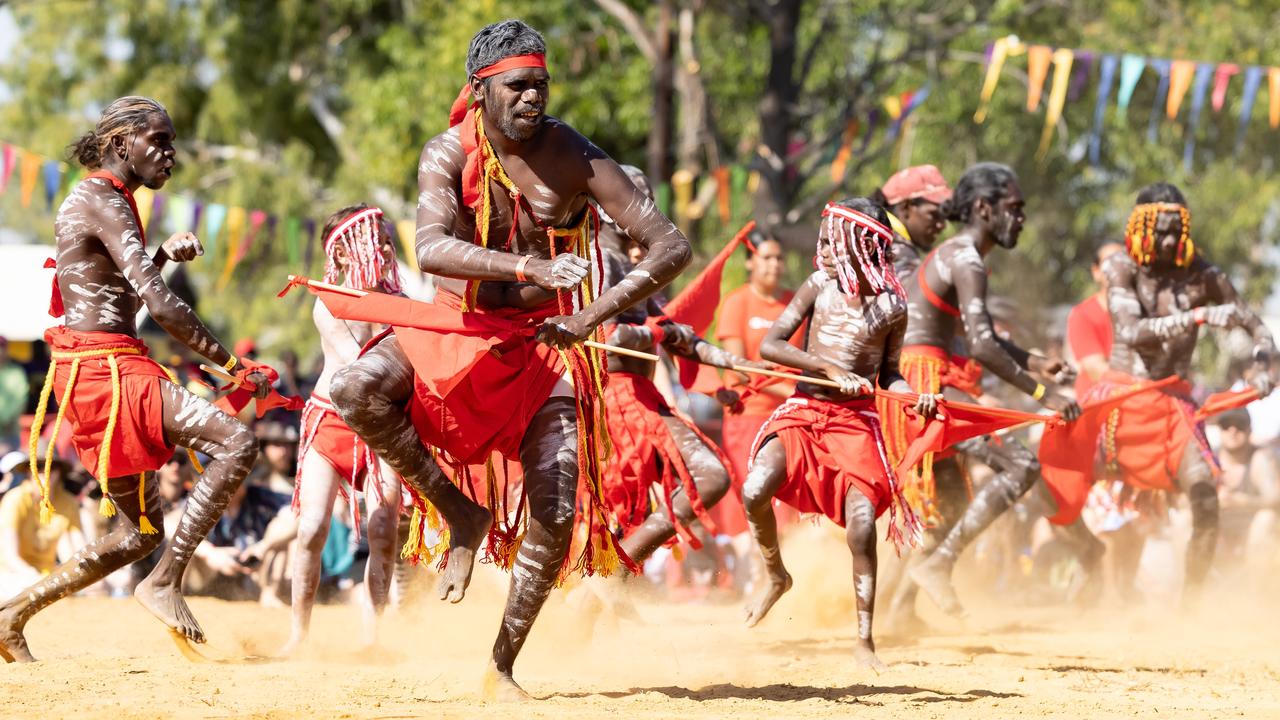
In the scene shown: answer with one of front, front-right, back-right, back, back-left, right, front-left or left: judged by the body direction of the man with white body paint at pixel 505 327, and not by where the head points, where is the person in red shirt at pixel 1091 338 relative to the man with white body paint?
back-left

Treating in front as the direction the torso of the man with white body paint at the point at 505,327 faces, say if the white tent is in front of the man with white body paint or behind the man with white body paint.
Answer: behind

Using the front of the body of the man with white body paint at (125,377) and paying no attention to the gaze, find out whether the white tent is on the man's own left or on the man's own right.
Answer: on the man's own left

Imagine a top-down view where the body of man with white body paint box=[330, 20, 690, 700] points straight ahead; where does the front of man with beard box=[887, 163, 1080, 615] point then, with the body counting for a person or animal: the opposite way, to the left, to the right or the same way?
to the left

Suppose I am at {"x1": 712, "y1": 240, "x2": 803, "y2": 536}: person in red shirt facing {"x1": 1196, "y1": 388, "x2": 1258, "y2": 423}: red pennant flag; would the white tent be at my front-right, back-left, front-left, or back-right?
back-left

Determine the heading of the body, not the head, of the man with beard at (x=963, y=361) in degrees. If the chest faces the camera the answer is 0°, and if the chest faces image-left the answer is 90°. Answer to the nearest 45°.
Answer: approximately 270°

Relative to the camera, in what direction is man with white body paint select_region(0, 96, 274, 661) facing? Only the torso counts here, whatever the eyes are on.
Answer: to the viewer's right

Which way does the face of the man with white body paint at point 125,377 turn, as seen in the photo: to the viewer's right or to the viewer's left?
to the viewer's right

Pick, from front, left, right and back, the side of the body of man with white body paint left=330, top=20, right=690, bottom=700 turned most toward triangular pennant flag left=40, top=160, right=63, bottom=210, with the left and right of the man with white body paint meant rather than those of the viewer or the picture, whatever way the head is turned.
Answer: back
